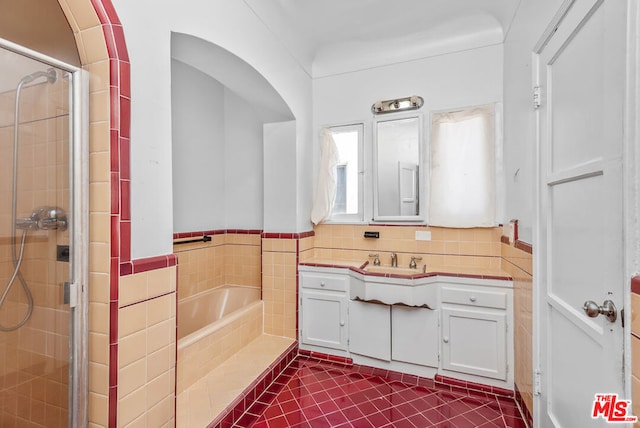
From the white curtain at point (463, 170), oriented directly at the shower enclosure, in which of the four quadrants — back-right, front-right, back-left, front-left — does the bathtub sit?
front-right

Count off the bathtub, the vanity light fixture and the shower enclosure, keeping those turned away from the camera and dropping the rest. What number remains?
0

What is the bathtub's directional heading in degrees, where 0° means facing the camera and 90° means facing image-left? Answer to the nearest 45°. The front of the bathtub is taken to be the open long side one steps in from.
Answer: approximately 315°

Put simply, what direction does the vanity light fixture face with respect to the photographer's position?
facing the viewer

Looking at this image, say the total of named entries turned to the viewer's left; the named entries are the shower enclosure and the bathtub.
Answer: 0

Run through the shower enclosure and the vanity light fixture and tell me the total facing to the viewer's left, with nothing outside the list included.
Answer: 0

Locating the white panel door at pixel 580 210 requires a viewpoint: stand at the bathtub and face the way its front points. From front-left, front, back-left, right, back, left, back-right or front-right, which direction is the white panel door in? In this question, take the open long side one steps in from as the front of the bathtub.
front

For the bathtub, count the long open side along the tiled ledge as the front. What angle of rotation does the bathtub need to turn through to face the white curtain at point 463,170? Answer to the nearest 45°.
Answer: approximately 45° to its left

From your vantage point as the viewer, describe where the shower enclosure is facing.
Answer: facing the viewer and to the right of the viewer

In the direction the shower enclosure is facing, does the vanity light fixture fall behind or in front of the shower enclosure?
in front

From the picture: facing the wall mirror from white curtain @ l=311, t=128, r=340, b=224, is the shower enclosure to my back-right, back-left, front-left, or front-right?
back-right

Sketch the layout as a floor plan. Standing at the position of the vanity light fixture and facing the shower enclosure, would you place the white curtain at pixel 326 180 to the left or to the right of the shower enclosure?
right

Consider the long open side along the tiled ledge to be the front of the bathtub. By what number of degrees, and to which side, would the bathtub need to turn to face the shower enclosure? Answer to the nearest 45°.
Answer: approximately 90° to its right

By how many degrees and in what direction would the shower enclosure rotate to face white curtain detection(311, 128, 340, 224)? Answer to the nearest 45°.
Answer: approximately 45° to its left

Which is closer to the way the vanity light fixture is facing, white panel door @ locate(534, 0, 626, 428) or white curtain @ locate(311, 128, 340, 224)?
the white panel door

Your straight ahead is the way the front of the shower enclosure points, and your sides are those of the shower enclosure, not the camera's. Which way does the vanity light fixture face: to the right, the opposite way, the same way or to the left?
to the right
